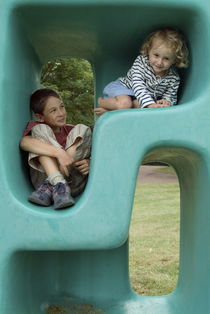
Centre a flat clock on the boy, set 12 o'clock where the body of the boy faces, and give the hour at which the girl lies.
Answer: The girl is roughly at 9 o'clock from the boy.

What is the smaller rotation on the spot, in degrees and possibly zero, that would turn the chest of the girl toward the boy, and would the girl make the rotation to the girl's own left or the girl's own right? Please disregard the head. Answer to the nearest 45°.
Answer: approximately 90° to the girl's own right

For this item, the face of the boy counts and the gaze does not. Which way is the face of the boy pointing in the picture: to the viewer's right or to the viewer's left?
to the viewer's right

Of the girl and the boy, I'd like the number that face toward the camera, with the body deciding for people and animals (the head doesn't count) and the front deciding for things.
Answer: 2

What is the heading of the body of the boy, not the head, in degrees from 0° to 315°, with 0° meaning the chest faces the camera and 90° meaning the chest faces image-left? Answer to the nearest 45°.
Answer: approximately 0°

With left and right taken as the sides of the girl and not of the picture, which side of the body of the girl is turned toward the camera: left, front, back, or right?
front
